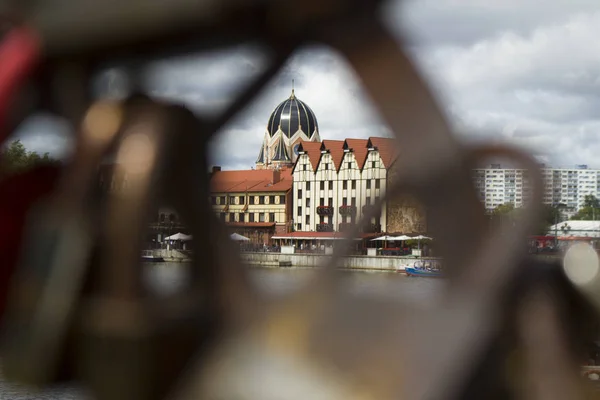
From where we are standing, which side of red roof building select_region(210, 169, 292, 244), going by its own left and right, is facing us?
front
